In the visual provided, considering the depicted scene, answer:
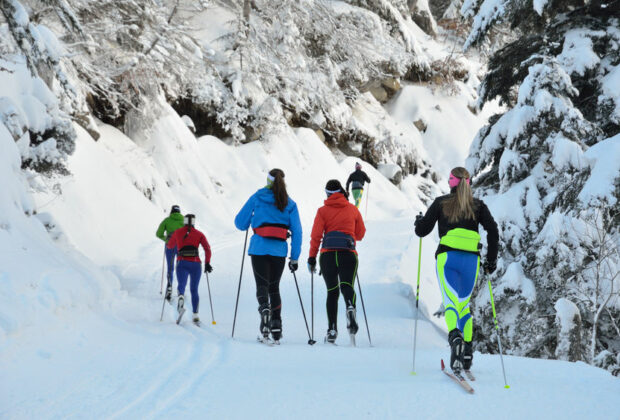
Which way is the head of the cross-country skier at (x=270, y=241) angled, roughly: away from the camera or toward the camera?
away from the camera

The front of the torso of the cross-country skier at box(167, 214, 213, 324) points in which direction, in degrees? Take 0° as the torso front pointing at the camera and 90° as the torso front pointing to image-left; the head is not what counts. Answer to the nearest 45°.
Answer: approximately 180°

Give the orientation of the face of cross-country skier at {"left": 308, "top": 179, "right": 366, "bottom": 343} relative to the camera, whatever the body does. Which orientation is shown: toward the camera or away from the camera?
away from the camera

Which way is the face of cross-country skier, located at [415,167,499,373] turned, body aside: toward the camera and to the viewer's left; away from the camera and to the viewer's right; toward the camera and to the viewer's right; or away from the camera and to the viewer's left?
away from the camera and to the viewer's left

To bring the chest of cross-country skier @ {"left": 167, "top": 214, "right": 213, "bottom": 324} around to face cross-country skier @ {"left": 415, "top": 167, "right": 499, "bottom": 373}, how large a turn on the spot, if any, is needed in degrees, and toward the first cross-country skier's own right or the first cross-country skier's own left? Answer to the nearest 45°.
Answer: approximately 135° to the first cross-country skier's own right

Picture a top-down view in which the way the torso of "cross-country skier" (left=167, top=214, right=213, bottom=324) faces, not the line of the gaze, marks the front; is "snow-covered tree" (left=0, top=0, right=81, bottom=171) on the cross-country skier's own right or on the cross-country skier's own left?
on the cross-country skier's own left

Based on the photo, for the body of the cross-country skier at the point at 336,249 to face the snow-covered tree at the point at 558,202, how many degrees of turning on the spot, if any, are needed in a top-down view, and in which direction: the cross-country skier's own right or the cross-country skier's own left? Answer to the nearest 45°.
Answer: approximately 45° to the cross-country skier's own right

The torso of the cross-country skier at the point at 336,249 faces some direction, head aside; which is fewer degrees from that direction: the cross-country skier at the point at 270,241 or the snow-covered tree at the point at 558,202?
the snow-covered tree

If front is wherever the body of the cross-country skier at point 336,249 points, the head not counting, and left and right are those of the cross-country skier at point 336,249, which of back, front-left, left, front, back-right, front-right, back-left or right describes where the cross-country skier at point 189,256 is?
front-left

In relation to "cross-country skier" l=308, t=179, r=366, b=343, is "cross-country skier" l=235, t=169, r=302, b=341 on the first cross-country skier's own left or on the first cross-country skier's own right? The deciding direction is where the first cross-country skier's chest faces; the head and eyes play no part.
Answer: on the first cross-country skier's own left

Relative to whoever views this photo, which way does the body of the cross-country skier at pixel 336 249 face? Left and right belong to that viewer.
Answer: facing away from the viewer
